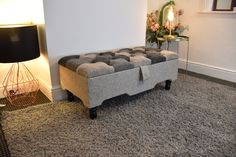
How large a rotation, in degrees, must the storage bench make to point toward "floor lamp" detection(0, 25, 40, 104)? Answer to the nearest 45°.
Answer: approximately 135° to its right

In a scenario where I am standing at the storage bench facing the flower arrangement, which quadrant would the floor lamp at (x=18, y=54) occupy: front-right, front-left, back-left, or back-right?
back-left

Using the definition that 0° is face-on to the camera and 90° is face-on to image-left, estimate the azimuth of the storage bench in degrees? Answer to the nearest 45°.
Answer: approximately 315°

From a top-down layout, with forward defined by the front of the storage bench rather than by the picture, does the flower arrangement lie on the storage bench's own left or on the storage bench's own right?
on the storage bench's own left
